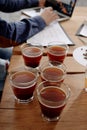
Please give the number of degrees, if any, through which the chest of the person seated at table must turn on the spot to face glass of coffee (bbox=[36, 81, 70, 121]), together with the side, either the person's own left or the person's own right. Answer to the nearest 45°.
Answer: approximately 90° to the person's own right

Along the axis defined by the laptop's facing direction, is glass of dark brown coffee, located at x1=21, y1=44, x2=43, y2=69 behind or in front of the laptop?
in front

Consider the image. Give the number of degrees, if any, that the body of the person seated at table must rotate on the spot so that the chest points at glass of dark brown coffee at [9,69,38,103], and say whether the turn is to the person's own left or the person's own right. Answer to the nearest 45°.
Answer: approximately 90° to the person's own right

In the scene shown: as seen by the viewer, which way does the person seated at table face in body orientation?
to the viewer's right

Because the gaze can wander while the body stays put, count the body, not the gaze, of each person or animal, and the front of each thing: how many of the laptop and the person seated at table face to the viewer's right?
1
